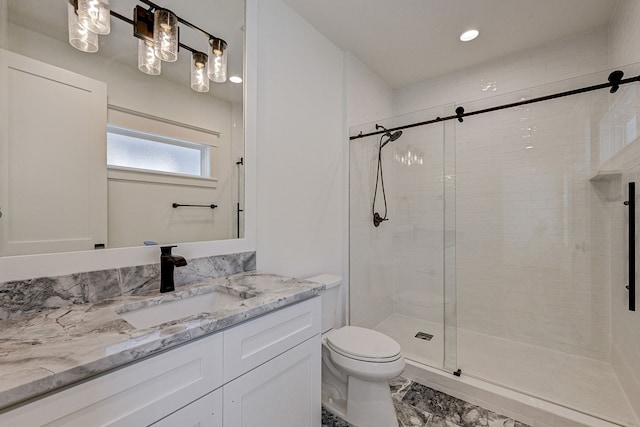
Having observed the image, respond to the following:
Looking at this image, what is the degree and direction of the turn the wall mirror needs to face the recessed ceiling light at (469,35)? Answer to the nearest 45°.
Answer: approximately 45° to its left

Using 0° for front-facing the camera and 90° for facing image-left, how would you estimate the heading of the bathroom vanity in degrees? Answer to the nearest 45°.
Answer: approximately 315°

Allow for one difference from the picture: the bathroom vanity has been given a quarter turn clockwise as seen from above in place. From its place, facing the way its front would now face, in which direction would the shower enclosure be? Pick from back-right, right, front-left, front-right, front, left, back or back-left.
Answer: back-left

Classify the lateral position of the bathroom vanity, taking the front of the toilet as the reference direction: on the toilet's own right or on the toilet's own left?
on the toilet's own right

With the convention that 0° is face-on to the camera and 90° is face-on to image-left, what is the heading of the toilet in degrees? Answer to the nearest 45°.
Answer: approximately 315°
